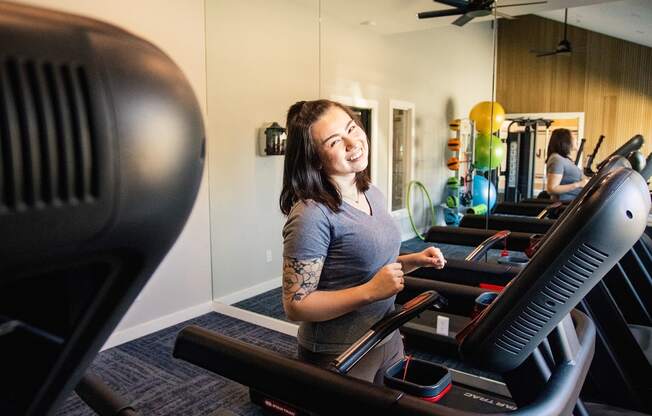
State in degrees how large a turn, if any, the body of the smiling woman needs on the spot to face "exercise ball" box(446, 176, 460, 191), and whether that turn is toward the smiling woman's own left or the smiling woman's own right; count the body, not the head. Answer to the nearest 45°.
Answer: approximately 135° to the smiling woman's own left

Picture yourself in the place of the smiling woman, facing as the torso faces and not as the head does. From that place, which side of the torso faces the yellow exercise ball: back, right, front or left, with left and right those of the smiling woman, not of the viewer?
left

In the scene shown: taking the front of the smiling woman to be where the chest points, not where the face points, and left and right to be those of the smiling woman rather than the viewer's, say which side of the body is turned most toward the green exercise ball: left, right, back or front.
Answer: left

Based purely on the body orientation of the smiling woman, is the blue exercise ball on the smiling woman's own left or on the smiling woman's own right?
on the smiling woman's own left

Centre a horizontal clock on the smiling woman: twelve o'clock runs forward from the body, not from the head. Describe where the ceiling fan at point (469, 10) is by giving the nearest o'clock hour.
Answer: The ceiling fan is roughly at 8 o'clock from the smiling woman.

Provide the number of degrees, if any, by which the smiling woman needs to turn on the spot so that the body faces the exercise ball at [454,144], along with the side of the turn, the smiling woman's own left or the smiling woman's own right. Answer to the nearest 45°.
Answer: approximately 135° to the smiling woman's own left

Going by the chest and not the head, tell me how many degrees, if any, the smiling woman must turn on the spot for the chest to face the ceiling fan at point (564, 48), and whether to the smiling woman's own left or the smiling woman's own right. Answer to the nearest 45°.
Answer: approximately 90° to the smiling woman's own left

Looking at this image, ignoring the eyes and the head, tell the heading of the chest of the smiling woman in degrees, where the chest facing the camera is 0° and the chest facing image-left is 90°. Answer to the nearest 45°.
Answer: approximately 315°
